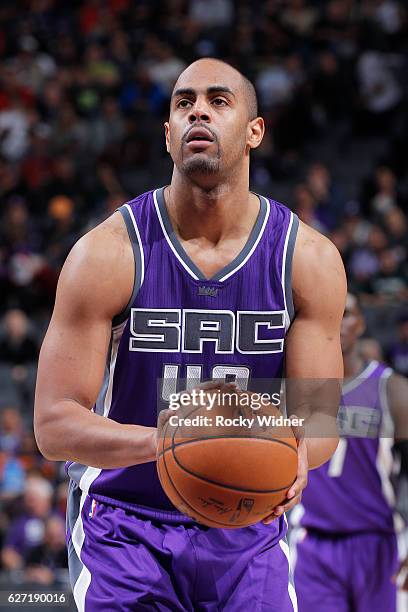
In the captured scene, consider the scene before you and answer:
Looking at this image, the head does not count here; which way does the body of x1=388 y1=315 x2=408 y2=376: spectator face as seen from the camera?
toward the camera

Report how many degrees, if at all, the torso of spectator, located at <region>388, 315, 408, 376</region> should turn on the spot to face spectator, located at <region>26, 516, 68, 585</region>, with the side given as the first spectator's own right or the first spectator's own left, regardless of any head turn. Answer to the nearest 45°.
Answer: approximately 45° to the first spectator's own right

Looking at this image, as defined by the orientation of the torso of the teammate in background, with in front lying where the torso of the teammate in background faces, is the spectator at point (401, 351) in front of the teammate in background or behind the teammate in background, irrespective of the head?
behind

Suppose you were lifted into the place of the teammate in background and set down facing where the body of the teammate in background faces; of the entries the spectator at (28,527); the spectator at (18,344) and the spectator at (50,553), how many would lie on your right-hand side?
3

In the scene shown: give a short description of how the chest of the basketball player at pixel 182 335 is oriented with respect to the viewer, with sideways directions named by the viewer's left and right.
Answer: facing the viewer

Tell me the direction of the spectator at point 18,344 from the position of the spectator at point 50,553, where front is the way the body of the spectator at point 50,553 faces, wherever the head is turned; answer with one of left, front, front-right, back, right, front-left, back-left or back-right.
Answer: back

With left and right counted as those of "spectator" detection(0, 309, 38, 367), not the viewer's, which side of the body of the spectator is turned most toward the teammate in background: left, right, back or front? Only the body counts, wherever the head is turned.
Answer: front

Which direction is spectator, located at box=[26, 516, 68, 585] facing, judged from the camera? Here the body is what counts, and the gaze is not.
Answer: toward the camera

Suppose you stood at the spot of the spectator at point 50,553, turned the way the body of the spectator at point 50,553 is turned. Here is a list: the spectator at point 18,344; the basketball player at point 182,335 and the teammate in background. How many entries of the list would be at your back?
1

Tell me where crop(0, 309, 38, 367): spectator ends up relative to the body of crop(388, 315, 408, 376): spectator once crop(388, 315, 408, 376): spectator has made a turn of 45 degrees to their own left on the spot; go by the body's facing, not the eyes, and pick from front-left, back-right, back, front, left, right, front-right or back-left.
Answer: back-right
